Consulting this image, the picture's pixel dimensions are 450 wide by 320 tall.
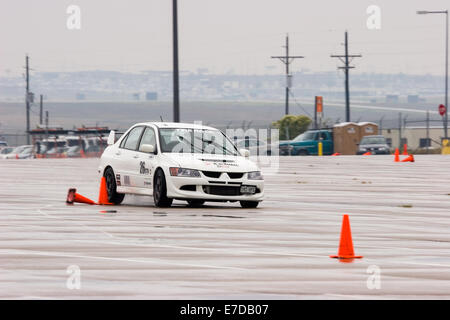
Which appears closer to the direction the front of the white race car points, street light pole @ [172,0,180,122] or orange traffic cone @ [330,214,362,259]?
the orange traffic cone

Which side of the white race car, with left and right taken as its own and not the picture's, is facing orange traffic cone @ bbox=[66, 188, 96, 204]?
back

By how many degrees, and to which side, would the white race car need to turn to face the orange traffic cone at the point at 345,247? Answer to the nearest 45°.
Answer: approximately 45° to its right

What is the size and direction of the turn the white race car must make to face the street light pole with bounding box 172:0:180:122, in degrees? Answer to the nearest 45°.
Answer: approximately 135° to its left

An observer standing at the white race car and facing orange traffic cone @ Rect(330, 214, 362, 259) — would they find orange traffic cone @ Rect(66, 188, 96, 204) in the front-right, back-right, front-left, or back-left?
back-right

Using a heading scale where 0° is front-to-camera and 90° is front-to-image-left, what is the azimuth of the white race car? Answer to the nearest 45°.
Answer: approximately 315°

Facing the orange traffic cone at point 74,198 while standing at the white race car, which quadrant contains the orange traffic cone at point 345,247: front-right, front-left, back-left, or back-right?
back-left
